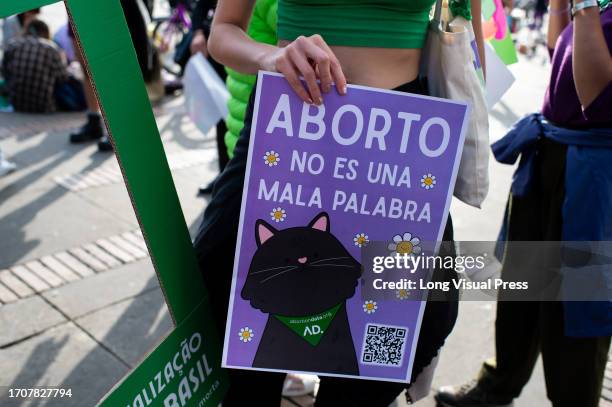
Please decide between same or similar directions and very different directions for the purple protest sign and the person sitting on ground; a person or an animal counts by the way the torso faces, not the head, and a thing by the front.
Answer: very different directions

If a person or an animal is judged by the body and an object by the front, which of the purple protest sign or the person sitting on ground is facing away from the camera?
the person sitting on ground

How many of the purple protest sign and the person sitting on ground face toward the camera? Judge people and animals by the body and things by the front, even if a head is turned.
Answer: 1

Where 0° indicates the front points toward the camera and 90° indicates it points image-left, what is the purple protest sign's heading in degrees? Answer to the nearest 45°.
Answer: approximately 0°

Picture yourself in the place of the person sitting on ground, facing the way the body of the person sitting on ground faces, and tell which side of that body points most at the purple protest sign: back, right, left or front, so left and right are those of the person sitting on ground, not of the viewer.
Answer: back

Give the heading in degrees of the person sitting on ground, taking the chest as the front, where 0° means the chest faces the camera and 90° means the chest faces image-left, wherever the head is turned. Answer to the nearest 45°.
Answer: approximately 180°

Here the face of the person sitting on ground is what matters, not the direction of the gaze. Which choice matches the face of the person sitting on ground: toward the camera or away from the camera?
away from the camera

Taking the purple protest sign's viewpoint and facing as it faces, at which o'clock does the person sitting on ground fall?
The person sitting on ground is roughly at 5 o'clock from the purple protest sign.
